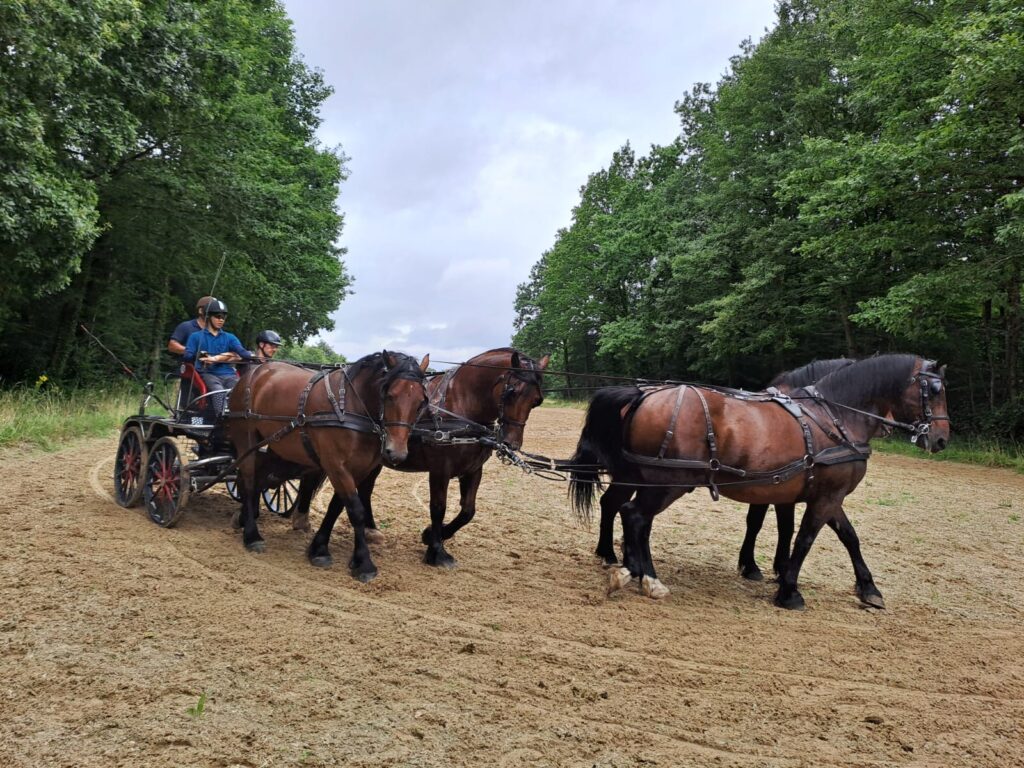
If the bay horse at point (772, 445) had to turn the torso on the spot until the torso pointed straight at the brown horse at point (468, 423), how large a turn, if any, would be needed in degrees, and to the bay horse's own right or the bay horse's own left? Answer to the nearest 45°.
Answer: approximately 180°

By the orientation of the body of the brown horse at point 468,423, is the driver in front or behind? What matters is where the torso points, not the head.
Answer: behind

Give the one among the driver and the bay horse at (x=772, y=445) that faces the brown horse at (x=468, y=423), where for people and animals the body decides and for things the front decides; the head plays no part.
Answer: the driver

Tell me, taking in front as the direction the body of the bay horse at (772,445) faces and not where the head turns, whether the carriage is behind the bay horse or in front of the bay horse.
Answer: behind

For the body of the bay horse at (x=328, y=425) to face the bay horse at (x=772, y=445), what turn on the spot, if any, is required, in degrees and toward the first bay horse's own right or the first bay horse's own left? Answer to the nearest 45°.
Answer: approximately 45° to the first bay horse's own left

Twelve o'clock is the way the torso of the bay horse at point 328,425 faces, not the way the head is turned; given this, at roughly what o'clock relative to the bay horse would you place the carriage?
The carriage is roughly at 6 o'clock from the bay horse.

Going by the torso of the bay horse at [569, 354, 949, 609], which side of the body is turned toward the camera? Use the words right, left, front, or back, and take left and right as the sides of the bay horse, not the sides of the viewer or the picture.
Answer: right

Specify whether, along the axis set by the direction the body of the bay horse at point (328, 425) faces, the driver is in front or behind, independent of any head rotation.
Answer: behind

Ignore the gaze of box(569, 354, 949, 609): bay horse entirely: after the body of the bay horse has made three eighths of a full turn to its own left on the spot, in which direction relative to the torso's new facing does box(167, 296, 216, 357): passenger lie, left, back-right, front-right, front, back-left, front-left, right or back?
front-left

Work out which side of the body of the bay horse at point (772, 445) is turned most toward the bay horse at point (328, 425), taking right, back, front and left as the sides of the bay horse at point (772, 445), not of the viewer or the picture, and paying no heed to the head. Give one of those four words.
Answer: back

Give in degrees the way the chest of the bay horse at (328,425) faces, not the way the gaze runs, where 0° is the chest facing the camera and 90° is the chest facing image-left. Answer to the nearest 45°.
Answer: approximately 315°

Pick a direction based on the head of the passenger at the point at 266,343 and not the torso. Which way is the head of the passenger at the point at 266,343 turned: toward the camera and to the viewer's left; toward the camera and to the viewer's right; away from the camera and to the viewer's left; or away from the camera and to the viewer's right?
toward the camera and to the viewer's right
